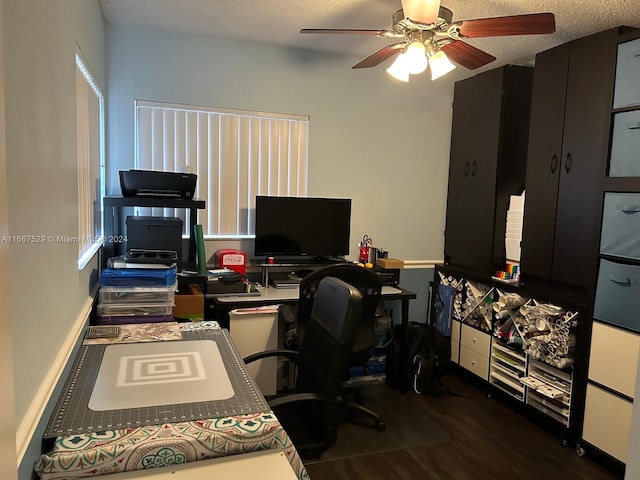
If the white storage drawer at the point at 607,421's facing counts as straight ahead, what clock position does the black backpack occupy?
The black backpack is roughly at 2 o'clock from the white storage drawer.

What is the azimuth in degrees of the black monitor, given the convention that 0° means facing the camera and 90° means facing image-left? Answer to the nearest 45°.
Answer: approximately 0°

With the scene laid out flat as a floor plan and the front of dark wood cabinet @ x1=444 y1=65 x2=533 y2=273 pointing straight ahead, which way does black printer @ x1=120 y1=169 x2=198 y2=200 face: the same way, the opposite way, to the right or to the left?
to the left

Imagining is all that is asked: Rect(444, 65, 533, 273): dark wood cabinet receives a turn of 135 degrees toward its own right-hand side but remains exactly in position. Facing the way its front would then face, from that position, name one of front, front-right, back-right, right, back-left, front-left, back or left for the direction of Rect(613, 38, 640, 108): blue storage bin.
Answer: back-right

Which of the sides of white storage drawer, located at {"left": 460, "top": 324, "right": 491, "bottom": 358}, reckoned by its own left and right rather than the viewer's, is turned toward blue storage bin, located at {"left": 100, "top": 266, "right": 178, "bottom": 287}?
front

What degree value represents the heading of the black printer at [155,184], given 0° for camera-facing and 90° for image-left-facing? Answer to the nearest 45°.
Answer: approximately 0°

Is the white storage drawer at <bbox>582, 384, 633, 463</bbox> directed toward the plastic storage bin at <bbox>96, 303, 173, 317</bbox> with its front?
yes
